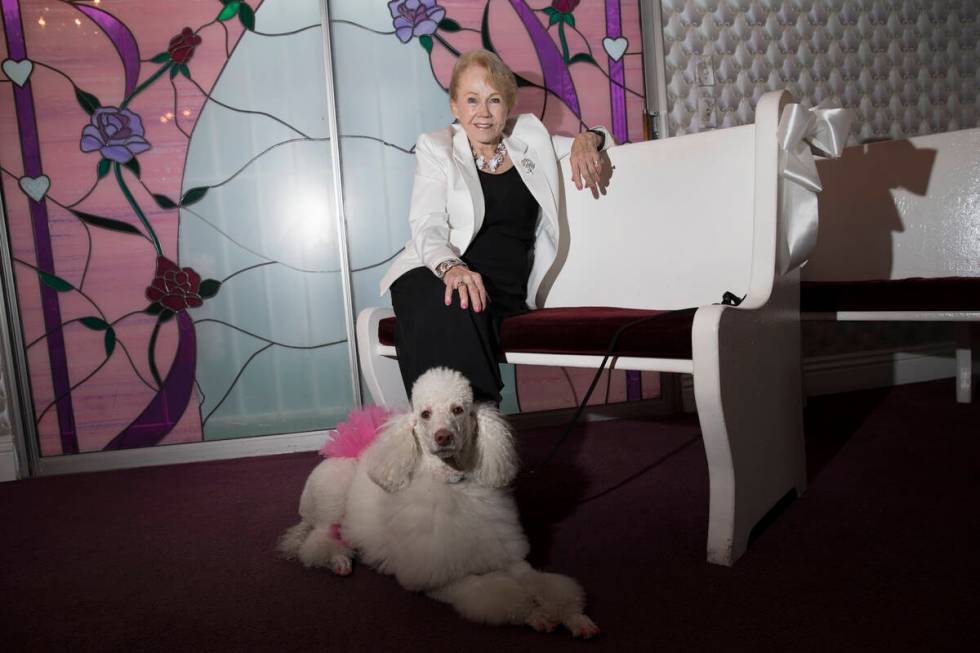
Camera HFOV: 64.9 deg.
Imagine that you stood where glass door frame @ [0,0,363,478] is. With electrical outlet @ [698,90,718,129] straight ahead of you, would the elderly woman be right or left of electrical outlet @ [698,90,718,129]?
right

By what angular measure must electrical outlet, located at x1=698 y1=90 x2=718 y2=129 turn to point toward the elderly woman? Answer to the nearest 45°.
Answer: approximately 45° to its right

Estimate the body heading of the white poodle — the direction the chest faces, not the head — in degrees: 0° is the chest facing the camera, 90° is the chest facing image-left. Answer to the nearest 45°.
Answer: approximately 315°

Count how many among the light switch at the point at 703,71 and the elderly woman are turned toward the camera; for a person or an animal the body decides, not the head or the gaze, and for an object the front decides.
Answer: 2

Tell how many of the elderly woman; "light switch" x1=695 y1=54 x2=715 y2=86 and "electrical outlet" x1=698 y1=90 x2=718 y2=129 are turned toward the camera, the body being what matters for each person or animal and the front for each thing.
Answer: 3

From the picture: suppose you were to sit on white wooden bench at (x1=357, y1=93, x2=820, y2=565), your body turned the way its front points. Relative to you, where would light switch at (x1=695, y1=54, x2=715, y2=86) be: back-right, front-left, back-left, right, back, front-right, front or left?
back-right

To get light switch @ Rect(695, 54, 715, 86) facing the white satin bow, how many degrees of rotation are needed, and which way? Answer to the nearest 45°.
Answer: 0° — it already faces it

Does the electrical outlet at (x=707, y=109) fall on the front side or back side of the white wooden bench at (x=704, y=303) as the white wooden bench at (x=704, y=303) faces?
on the back side
